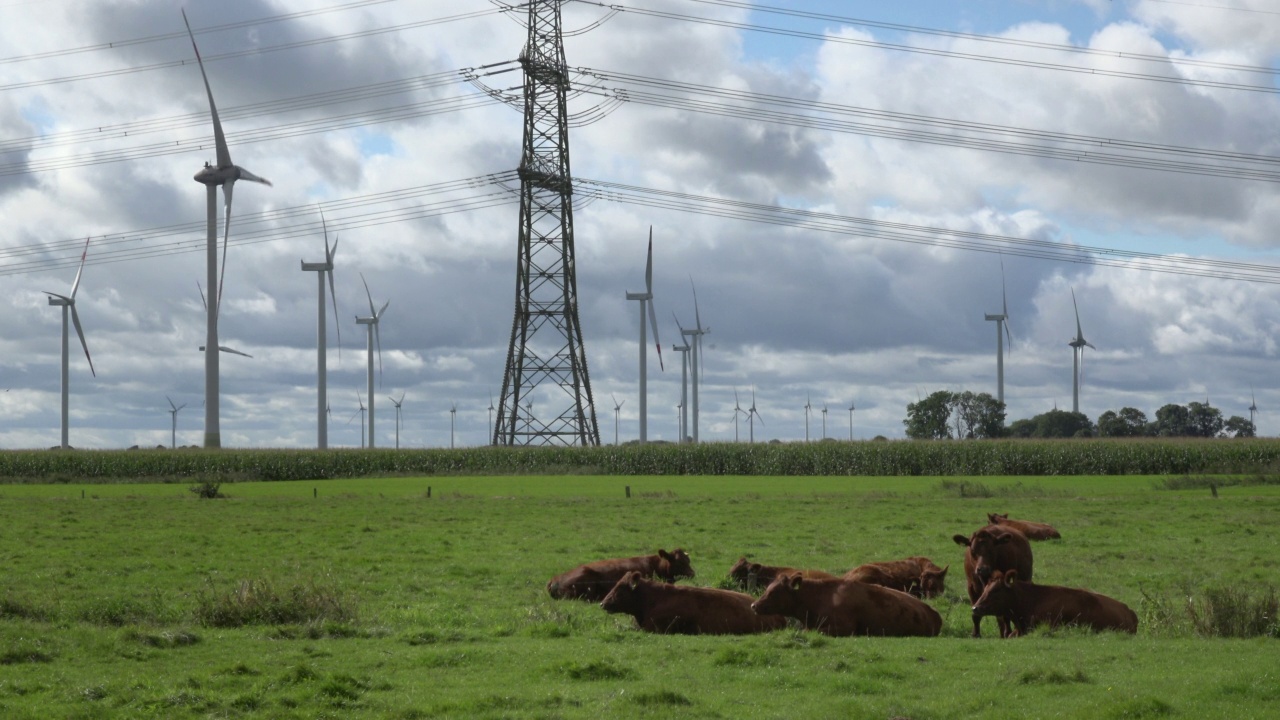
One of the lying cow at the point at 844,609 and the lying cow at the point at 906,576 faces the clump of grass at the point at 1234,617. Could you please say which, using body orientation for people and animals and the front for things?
the lying cow at the point at 906,576

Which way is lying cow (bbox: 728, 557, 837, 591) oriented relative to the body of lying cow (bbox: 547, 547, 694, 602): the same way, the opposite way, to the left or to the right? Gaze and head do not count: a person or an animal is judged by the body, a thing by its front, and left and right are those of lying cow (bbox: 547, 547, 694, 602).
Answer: the opposite way

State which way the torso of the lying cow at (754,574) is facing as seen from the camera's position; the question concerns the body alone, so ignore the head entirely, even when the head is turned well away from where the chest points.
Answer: to the viewer's left

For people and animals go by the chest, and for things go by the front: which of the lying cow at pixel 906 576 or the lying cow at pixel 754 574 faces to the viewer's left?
the lying cow at pixel 754 574

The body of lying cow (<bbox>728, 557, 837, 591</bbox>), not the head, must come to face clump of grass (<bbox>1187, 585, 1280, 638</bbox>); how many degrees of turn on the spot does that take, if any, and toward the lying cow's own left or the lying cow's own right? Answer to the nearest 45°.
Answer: approximately 135° to the lying cow's own left

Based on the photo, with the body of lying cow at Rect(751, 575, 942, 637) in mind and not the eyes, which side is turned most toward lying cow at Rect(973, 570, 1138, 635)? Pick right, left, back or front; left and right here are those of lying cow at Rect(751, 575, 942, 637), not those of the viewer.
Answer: back

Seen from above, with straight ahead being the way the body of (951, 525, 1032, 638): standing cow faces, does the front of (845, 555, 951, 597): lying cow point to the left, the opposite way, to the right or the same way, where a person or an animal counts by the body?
to the left

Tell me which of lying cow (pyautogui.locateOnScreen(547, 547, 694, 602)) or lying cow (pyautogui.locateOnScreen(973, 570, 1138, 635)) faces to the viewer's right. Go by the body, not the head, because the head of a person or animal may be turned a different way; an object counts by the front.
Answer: lying cow (pyautogui.locateOnScreen(547, 547, 694, 602))

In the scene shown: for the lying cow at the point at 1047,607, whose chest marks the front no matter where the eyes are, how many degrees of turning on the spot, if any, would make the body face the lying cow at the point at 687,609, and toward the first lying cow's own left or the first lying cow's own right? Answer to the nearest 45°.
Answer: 0° — it already faces it

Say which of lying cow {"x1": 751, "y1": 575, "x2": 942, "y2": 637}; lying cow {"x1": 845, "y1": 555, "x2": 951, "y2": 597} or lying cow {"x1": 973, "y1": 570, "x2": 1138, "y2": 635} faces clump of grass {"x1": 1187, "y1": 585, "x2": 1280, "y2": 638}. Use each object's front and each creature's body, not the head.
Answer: lying cow {"x1": 845, "y1": 555, "x2": 951, "y2": 597}

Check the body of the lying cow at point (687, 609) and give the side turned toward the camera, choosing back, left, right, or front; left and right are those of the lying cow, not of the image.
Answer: left

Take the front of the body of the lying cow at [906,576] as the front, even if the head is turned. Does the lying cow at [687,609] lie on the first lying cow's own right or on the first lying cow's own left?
on the first lying cow's own right

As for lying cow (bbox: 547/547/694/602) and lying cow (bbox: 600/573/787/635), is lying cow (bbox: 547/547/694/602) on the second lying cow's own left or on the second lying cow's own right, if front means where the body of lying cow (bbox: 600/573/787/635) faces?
on the second lying cow's own right

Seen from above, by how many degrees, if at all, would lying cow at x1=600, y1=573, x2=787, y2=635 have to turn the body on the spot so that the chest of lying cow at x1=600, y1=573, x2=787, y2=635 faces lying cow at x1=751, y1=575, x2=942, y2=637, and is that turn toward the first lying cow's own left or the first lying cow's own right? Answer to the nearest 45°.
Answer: approximately 180°
